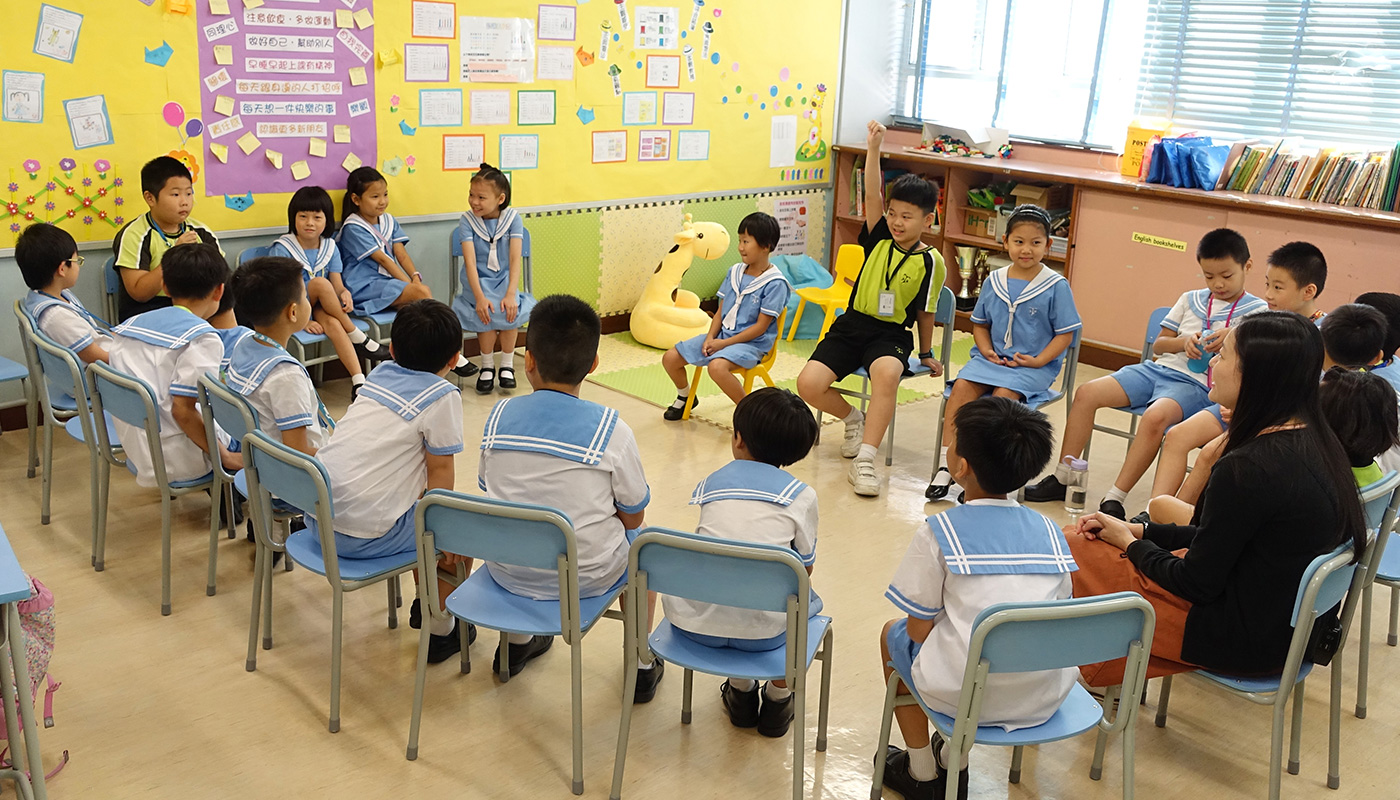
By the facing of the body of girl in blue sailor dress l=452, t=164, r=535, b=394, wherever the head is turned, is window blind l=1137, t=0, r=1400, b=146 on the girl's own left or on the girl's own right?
on the girl's own left

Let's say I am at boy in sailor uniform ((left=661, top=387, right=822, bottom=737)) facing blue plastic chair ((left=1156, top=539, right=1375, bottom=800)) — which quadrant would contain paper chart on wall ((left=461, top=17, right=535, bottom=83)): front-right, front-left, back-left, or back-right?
back-left

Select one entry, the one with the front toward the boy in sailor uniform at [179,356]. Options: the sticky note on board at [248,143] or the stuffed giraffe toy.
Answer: the sticky note on board

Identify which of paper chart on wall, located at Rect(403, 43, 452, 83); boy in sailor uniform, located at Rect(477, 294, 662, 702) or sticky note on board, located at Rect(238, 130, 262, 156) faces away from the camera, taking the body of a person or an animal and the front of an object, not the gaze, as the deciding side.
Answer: the boy in sailor uniform

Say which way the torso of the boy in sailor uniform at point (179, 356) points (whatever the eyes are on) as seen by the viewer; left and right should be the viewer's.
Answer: facing away from the viewer and to the right of the viewer

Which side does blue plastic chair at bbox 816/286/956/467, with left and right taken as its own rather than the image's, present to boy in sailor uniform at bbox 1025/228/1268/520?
left

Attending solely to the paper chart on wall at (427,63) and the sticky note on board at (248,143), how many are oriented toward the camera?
2

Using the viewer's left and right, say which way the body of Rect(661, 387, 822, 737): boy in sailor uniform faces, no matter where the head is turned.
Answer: facing away from the viewer

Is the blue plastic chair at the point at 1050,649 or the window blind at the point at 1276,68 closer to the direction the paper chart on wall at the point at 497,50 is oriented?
the blue plastic chair

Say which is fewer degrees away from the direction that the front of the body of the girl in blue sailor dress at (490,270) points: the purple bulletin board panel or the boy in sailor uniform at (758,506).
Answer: the boy in sailor uniform
